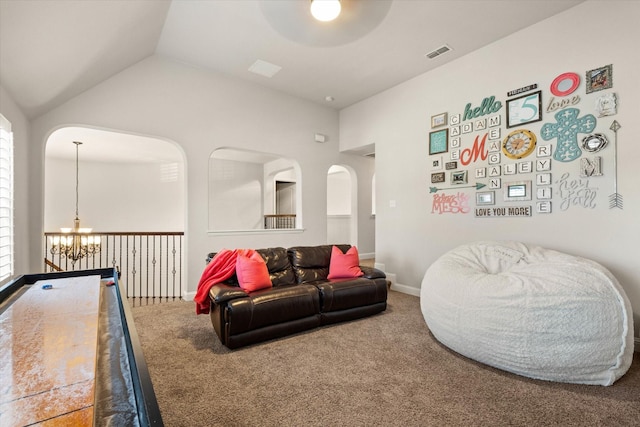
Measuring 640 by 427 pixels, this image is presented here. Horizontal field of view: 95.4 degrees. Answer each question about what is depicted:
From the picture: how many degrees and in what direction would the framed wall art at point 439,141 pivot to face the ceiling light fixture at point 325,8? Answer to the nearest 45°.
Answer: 0° — it already faces it

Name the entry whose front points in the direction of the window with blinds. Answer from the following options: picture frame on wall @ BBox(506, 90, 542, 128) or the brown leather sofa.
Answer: the picture frame on wall

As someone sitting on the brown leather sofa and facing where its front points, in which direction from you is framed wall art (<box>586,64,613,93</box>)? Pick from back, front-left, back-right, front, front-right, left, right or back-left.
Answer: front-left

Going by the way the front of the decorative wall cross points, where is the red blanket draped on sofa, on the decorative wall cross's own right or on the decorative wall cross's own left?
on the decorative wall cross's own right

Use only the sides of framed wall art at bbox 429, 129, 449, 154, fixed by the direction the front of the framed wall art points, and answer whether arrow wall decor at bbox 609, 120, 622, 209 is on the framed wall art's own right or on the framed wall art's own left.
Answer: on the framed wall art's own left

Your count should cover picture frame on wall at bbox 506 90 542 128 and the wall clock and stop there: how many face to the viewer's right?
0

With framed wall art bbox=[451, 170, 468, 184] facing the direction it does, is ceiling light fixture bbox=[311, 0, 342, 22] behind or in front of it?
in front

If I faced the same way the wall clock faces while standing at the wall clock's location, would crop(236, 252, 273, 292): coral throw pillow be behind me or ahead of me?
ahead

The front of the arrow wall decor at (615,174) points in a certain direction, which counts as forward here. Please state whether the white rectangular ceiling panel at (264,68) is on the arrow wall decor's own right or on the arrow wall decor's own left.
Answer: on the arrow wall decor's own right

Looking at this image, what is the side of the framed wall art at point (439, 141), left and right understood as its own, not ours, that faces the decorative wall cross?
left

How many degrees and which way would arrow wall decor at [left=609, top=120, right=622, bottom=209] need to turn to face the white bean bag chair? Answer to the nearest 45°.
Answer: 0° — it already faces it

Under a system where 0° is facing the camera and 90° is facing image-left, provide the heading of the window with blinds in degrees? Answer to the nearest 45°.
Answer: approximately 270°

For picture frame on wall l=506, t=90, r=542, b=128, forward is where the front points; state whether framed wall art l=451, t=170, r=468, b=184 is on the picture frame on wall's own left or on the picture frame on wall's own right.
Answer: on the picture frame on wall's own right
